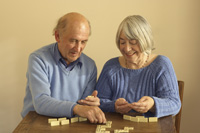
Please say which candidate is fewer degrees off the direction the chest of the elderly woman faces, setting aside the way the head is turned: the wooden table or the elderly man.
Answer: the wooden table

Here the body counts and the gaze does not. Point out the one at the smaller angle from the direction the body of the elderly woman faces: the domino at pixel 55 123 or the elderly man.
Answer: the domino

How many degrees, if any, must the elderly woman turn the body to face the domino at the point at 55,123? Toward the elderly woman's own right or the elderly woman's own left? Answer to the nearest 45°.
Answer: approximately 45° to the elderly woman's own right

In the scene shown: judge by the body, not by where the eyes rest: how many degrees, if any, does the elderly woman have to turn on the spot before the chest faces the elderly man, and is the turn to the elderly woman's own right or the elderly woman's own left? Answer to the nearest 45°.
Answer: approximately 90° to the elderly woman's own right

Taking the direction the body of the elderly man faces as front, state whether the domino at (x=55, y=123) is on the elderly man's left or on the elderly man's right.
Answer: on the elderly man's right
